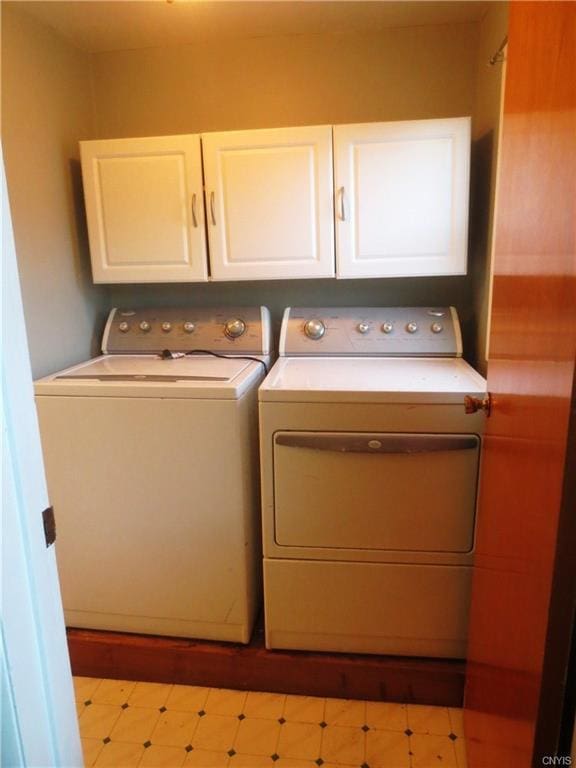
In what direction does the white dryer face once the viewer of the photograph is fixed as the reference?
facing the viewer

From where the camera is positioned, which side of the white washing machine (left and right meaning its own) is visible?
front

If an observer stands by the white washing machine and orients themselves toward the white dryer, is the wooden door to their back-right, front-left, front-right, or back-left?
front-right

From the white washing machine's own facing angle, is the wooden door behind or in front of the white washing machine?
in front

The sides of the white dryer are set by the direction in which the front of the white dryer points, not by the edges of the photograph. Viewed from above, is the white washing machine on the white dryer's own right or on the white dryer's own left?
on the white dryer's own right

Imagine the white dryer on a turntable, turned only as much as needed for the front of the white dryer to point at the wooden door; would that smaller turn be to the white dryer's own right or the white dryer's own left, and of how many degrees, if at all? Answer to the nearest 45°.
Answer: approximately 45° to the white dryer's own left

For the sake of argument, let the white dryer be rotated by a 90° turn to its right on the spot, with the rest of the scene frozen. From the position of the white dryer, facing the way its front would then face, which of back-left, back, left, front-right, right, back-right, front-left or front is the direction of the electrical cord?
front-right

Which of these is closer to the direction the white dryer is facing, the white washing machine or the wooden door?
the wooden door

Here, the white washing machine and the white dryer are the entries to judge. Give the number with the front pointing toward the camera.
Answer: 2
